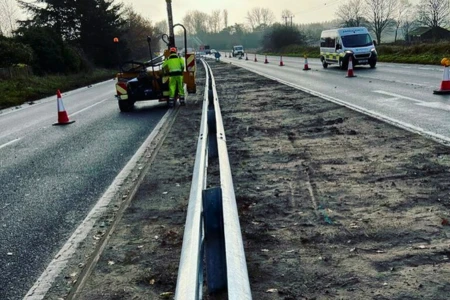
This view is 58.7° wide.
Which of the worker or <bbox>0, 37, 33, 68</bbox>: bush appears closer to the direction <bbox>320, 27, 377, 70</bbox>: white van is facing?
the worker

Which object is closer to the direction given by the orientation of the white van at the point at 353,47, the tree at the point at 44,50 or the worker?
the worker

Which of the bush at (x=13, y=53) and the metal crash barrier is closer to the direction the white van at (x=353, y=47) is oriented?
the metal crash barrier

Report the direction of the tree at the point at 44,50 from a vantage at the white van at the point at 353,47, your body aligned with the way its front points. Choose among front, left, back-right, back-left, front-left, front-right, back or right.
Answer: back-right

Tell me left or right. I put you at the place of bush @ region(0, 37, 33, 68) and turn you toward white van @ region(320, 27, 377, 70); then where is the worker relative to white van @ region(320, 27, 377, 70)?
right

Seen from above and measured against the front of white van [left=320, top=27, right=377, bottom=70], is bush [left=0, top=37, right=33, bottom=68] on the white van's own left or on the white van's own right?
on the white van's own right

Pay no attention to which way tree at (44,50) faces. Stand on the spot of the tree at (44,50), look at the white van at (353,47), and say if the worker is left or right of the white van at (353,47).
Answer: right

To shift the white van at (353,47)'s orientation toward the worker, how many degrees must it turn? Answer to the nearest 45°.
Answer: approximately 45° to its right

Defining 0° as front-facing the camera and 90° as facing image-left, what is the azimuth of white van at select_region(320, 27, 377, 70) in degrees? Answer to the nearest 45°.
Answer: approximately 315°
